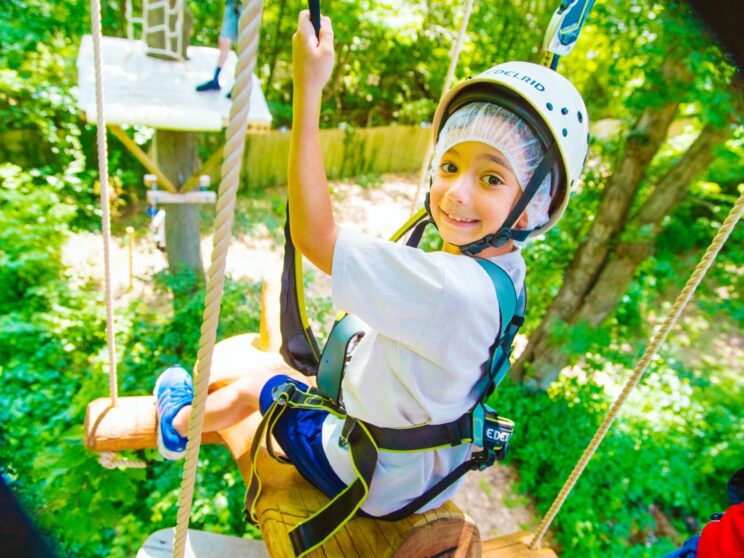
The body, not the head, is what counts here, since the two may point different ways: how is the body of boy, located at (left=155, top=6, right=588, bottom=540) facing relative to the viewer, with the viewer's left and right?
facing to the left of the viewer

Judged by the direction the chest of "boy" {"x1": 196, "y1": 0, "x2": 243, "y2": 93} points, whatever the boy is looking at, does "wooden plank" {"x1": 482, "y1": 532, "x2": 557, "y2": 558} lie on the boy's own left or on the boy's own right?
on the boy's own left

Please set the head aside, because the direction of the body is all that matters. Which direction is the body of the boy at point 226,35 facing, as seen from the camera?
to the viewer's left

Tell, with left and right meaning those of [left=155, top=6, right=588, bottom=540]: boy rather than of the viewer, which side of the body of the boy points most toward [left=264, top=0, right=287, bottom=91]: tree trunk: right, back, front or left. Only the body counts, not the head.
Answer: right

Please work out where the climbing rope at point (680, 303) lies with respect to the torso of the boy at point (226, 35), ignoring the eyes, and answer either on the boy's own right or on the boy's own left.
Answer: on the boy's own left

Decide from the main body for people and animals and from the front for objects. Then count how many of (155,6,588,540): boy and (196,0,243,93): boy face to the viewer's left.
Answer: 2

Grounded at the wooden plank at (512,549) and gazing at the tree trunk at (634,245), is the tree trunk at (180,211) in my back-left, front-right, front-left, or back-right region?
front-left

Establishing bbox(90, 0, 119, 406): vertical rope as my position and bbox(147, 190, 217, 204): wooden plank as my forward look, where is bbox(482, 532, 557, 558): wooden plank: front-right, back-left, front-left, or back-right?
back-right

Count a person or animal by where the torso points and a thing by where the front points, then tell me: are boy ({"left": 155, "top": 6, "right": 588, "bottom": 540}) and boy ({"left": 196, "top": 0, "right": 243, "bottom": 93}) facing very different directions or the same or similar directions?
same or similar directions

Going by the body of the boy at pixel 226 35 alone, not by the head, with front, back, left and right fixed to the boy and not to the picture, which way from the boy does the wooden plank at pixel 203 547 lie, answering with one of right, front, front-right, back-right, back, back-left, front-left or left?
left

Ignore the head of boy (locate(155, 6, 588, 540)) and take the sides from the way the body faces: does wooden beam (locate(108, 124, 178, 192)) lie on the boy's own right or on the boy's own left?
on the boy's own right

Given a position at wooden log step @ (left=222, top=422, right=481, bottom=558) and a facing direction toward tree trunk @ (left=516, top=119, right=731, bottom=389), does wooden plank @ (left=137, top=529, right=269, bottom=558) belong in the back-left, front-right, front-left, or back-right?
back-left

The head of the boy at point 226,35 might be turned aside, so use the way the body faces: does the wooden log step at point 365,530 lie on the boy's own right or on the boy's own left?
on the boy's own left

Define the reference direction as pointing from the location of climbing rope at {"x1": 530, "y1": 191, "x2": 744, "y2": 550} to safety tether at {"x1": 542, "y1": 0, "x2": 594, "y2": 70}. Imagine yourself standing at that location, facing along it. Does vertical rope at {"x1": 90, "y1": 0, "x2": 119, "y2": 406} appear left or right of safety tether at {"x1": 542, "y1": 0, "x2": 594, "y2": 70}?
left
